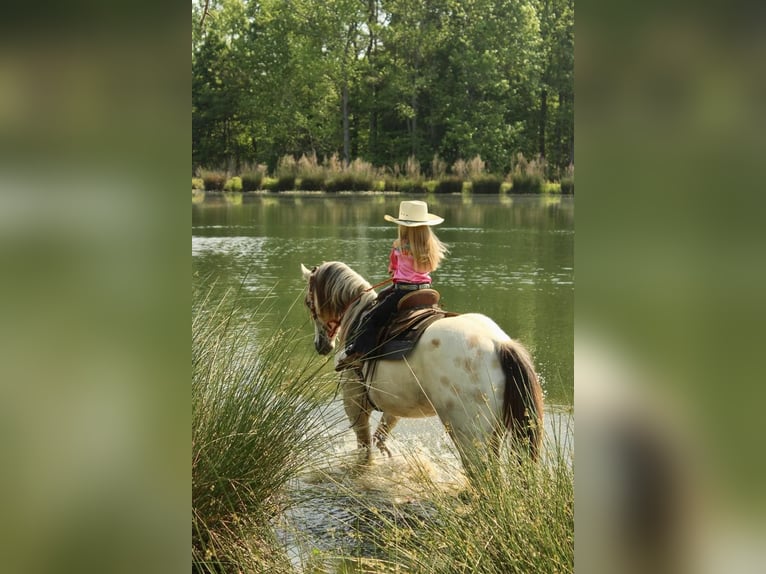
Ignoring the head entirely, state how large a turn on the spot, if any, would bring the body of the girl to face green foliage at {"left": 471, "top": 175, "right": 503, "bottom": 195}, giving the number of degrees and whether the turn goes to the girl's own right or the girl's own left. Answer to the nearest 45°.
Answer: approximately 45° to the girl's own right

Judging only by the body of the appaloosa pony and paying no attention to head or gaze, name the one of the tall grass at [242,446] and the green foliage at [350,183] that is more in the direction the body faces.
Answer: the green foliage

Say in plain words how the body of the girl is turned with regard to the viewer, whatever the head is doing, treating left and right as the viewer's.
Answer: facing away from the viewer and to the left of the viewer

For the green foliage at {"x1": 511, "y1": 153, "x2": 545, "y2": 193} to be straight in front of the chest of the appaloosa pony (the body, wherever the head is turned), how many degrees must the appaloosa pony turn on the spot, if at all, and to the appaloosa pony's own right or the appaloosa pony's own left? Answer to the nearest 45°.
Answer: approximately 45° to the appaloosa pony's own right

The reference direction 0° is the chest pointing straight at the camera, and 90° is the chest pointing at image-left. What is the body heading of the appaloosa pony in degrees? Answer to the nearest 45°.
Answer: approximately 135°

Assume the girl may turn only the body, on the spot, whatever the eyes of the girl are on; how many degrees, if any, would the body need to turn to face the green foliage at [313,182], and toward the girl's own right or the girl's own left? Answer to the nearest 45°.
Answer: approximately 45° to the girl's own right

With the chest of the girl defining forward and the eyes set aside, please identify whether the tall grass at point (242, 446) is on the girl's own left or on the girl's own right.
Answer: on the girl's own left

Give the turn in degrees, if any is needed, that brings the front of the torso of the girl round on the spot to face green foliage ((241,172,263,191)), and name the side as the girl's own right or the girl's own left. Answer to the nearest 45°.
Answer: approximately 45° to the girl's own right
